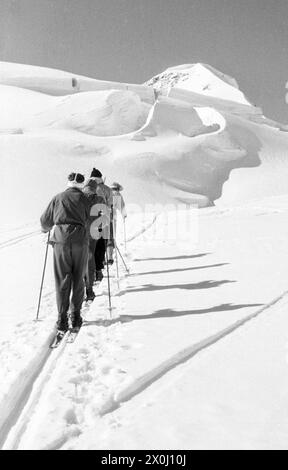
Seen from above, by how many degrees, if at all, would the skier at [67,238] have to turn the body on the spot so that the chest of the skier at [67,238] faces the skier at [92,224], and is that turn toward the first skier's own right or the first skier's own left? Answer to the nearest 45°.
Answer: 0° — they already face them

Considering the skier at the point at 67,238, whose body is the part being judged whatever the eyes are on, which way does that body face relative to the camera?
away from the camera

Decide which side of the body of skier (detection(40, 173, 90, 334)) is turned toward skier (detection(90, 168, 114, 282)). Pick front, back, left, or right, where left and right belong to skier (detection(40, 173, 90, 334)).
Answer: front
